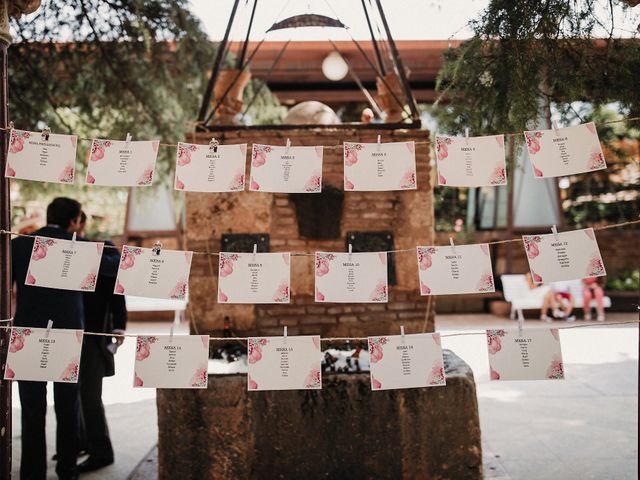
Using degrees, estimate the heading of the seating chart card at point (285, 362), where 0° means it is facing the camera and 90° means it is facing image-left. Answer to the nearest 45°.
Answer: approximately 0°

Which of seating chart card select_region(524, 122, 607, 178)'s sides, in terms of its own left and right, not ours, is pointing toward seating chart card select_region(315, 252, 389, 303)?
right

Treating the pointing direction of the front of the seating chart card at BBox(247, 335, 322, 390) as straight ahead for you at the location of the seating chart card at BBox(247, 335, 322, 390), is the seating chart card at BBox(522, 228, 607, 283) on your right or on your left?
on your left

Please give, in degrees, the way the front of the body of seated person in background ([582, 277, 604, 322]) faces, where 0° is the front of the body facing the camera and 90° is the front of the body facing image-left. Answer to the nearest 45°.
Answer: approximately 0°

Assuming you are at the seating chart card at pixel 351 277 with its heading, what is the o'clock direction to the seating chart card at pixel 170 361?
the seating chart card at pixel 170 361 is roughly at 3 o'clock from the seating chart card at pixel 351 277.

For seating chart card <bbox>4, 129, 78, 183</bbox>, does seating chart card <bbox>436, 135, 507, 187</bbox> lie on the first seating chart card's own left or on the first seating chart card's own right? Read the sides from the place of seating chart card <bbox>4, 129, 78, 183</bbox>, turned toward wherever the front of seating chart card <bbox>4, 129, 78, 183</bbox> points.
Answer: on the first seating chart card's own left

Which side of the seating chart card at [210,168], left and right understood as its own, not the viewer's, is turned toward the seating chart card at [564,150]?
left
